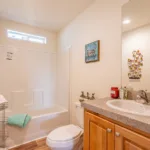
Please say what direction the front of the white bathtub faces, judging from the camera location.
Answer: facing the viewer and to the right of the viewer

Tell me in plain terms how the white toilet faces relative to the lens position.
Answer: facing the viewer and to the left of the viewer

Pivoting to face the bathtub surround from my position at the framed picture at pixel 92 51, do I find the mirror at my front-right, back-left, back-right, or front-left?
back-left

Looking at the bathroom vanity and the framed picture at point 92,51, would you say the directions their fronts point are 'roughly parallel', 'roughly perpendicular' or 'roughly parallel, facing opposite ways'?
roughly parallel

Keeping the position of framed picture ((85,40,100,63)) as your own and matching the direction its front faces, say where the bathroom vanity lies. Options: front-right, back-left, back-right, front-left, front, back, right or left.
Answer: front-left

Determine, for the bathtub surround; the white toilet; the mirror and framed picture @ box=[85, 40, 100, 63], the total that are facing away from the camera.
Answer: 0

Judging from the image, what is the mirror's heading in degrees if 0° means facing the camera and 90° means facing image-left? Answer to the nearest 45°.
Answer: approximately 45°

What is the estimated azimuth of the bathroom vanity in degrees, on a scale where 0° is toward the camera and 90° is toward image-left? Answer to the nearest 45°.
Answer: approximately 45°

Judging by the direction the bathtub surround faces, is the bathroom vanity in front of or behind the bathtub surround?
in front

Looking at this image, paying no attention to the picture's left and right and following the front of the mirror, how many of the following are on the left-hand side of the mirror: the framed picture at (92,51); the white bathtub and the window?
0

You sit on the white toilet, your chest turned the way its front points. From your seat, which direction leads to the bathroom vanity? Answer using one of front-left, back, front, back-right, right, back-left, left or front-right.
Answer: left

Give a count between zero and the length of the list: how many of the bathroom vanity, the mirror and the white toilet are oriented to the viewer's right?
0

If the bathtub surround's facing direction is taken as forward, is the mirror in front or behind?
in front

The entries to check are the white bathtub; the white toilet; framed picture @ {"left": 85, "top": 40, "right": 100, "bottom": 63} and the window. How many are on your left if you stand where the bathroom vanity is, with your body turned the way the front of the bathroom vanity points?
0

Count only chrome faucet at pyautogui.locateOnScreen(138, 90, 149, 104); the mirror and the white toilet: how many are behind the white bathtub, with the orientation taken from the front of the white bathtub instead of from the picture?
0

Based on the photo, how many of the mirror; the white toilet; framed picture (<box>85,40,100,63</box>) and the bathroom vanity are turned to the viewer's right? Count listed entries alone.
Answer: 0
